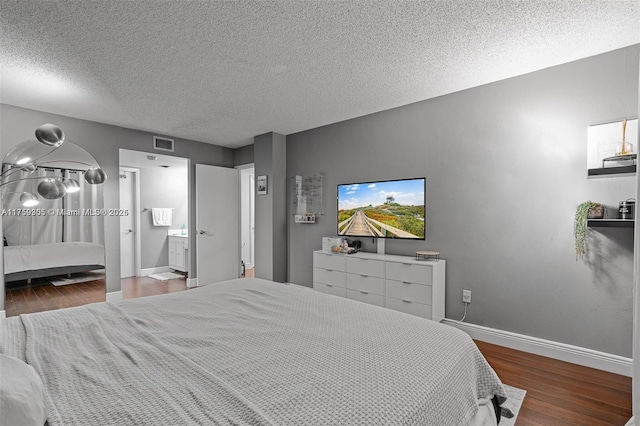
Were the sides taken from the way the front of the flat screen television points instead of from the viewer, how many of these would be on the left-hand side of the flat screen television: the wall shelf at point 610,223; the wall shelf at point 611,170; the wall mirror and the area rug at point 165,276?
2

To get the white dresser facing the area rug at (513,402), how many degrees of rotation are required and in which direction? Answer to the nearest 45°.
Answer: approximately 90° to its left

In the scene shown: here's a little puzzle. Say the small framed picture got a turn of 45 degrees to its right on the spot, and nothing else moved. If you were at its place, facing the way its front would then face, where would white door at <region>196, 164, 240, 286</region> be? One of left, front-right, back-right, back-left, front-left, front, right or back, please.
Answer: front-right

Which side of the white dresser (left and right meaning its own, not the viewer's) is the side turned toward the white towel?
right

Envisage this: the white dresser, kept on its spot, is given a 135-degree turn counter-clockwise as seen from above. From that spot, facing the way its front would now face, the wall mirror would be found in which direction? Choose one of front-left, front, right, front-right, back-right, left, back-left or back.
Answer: back

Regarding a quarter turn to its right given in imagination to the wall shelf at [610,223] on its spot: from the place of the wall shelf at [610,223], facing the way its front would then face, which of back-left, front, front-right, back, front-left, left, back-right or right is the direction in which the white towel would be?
front

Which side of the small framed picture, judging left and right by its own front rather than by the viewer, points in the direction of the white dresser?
left

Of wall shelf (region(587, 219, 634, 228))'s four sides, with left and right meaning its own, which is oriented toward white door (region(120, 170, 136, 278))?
right

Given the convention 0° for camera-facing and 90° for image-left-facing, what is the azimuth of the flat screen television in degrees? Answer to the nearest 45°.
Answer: approximately 45°

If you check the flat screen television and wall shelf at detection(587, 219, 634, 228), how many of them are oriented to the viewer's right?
0

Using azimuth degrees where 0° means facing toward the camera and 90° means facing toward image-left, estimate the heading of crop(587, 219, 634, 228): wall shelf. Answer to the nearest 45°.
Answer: approximately 0°

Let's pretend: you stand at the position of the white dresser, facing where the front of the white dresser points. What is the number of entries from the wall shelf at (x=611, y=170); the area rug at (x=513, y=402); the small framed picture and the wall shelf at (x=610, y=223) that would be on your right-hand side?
1

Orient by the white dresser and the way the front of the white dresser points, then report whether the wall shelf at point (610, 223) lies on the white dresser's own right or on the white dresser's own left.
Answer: on the white dresser's own left

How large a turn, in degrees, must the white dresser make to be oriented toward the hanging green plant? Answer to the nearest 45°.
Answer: approximately 135° to its left
